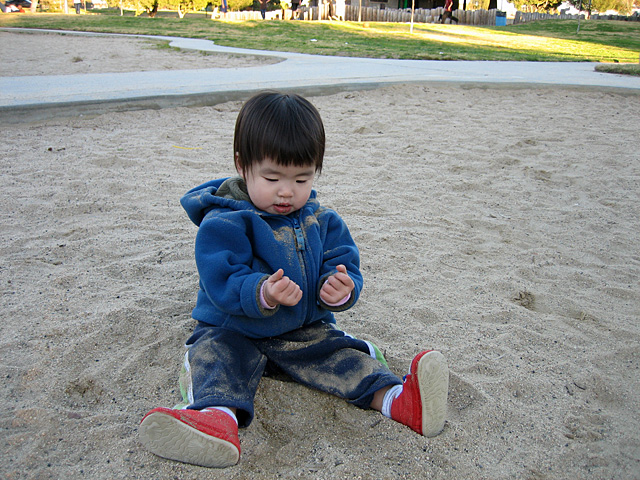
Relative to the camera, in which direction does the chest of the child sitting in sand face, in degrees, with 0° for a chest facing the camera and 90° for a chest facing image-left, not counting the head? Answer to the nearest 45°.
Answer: approximately 315°

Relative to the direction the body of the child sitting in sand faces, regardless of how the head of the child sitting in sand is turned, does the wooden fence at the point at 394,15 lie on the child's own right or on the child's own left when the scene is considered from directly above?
on the child's own left

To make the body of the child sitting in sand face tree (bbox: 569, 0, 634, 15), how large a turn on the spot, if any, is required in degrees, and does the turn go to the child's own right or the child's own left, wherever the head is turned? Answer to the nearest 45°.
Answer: approximately 90° to the child's own left

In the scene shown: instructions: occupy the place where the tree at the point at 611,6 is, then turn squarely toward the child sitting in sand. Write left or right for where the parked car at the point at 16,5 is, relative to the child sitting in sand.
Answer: right

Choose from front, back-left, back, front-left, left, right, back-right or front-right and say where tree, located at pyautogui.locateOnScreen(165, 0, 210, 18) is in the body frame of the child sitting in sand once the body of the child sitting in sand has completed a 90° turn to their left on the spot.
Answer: front-left

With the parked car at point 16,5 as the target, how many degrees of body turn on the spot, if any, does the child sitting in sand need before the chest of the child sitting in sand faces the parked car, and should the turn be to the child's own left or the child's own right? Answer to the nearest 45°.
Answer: approximately 180°
